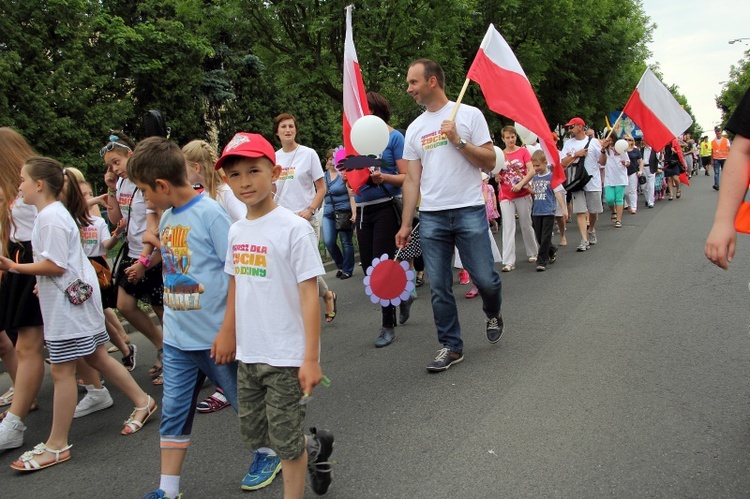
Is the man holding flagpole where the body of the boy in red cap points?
no

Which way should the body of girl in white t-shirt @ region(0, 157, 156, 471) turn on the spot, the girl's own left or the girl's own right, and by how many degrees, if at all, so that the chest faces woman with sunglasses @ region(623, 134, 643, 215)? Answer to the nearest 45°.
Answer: approximately 135° to the girl's own right

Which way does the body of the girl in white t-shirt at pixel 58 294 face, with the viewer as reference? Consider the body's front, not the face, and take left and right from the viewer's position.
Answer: facing to the left of the viewer

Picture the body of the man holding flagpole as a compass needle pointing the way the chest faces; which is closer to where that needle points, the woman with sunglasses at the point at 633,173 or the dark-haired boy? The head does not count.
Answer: the dark-haired boy

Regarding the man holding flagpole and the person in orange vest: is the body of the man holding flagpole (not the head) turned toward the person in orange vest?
no

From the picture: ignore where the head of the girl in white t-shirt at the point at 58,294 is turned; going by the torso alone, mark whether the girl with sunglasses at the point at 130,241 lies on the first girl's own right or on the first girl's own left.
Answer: on the first girl's own right

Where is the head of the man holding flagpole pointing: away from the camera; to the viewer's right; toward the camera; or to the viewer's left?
to the viewer's left

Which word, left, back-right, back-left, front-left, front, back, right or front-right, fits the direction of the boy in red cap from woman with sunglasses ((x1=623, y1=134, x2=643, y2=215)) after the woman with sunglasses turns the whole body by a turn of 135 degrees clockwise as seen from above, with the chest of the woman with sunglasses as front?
back

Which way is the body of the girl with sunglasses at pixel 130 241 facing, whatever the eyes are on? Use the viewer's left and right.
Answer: facing the viewer and to the left of the viewer

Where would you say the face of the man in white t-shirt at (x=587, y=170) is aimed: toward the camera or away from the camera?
toward the camera

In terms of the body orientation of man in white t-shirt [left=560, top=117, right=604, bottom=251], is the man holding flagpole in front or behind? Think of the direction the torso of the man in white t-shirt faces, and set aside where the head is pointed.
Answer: in front

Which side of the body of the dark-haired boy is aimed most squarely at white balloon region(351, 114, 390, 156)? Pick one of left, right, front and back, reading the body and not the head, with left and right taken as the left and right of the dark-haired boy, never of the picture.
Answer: back

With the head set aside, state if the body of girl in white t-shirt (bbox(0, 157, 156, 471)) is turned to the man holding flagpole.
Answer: no

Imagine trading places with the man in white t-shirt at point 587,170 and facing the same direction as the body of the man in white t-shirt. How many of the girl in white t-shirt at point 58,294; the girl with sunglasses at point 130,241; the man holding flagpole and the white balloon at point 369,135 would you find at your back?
0
